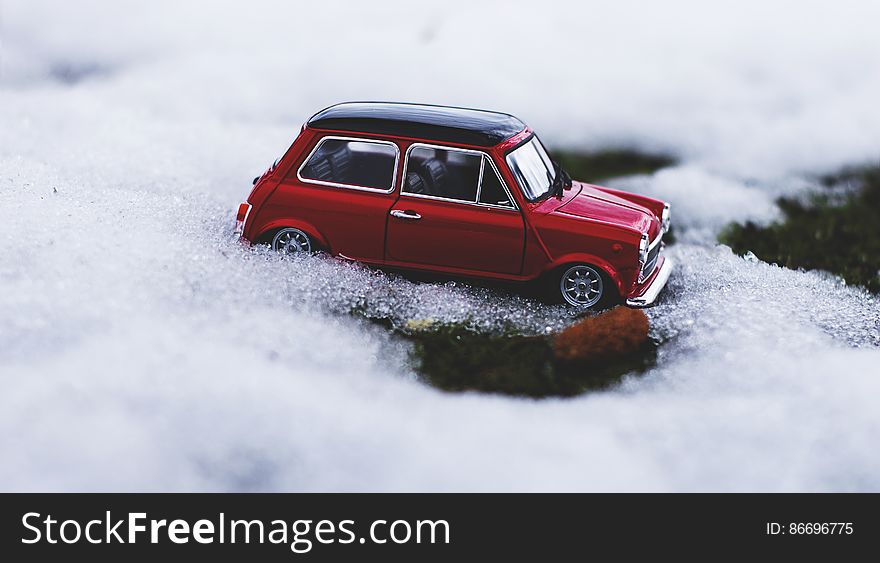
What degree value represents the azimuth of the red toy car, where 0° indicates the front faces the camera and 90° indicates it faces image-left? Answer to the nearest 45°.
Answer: approximately 270°
